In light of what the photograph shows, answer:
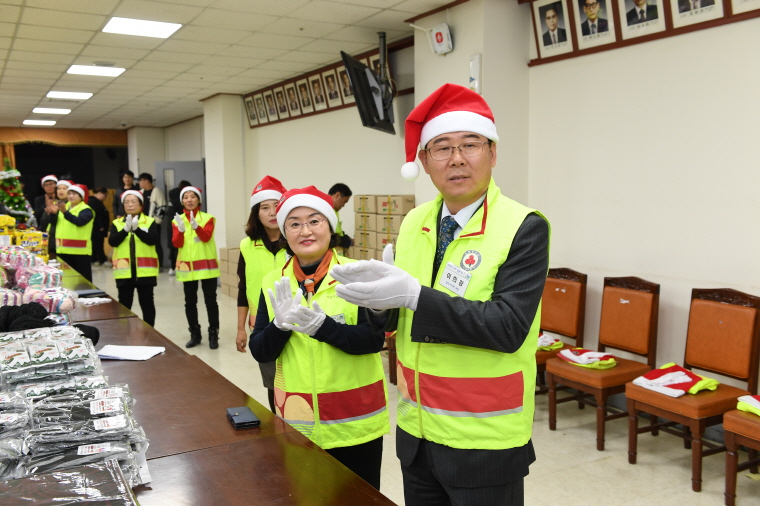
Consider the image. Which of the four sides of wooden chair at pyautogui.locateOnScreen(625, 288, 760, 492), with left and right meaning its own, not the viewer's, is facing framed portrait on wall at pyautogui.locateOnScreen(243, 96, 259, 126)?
right

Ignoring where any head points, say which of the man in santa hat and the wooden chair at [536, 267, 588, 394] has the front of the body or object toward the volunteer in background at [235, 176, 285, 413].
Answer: the wooden chair

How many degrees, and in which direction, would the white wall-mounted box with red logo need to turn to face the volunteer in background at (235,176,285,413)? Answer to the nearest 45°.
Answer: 0° — it already faces them

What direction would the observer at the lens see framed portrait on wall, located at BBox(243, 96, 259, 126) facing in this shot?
facing the viewer and to the left of the viewer

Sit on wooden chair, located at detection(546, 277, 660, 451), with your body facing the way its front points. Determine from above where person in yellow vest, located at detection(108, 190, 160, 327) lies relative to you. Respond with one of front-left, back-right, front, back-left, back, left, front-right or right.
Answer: front-right

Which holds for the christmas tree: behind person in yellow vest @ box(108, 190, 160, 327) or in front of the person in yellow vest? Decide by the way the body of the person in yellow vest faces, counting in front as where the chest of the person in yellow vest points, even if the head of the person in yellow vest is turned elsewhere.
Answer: behind

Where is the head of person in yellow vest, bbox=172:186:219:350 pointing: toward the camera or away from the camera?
toward the camera

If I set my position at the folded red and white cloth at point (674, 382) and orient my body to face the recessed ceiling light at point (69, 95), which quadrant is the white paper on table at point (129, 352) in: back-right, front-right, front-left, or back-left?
front-left

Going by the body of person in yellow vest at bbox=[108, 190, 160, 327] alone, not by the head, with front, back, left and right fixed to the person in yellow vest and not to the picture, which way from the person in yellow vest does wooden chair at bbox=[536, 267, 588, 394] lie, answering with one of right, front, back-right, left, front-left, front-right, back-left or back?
front-left

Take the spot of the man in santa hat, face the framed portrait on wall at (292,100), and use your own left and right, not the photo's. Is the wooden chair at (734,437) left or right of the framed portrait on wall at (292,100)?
right

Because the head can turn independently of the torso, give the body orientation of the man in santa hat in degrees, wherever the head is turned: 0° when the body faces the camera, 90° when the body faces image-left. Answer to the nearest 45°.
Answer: approximately 45°

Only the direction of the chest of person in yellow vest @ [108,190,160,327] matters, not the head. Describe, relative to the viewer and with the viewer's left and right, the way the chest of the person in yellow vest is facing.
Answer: facing the viewer

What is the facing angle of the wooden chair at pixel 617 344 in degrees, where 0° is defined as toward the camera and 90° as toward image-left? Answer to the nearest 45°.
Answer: approximately 45°

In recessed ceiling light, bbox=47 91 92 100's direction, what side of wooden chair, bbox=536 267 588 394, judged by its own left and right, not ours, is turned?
right

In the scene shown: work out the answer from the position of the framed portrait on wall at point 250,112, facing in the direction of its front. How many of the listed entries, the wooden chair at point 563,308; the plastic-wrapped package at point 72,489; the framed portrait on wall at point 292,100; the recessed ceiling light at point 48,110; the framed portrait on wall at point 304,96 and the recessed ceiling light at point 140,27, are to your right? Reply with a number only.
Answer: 1
